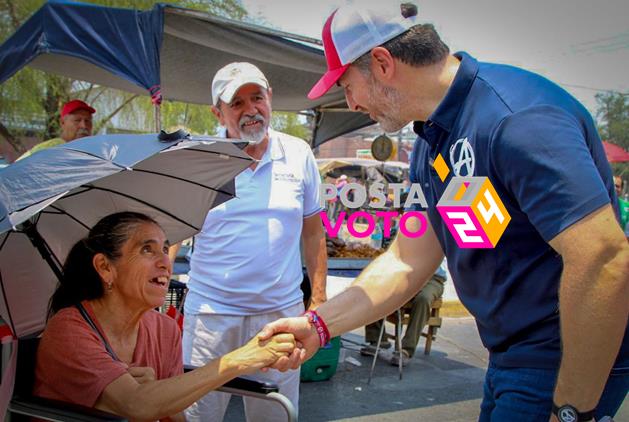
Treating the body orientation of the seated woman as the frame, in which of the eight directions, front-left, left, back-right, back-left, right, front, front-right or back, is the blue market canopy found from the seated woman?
back-left

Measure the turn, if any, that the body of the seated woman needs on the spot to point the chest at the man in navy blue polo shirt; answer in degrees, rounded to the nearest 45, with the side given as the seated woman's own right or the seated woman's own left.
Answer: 0° — they already face them

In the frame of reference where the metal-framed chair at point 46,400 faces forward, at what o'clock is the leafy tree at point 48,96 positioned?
The leafy tree is roughly at 7 o'clock from the metal-framed chair.

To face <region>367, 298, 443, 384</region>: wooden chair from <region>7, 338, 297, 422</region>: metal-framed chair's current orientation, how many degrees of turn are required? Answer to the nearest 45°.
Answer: approximately 90° to its left

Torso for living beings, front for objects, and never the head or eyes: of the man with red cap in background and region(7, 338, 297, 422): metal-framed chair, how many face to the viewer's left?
0

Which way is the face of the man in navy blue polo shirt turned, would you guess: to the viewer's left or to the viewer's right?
to the viewer's left

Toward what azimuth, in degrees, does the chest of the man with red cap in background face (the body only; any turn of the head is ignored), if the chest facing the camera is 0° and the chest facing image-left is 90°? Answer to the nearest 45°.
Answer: approximately 315°

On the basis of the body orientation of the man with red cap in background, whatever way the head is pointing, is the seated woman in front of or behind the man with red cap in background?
in front

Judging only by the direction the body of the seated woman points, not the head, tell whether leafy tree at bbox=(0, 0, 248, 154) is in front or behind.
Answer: behind
